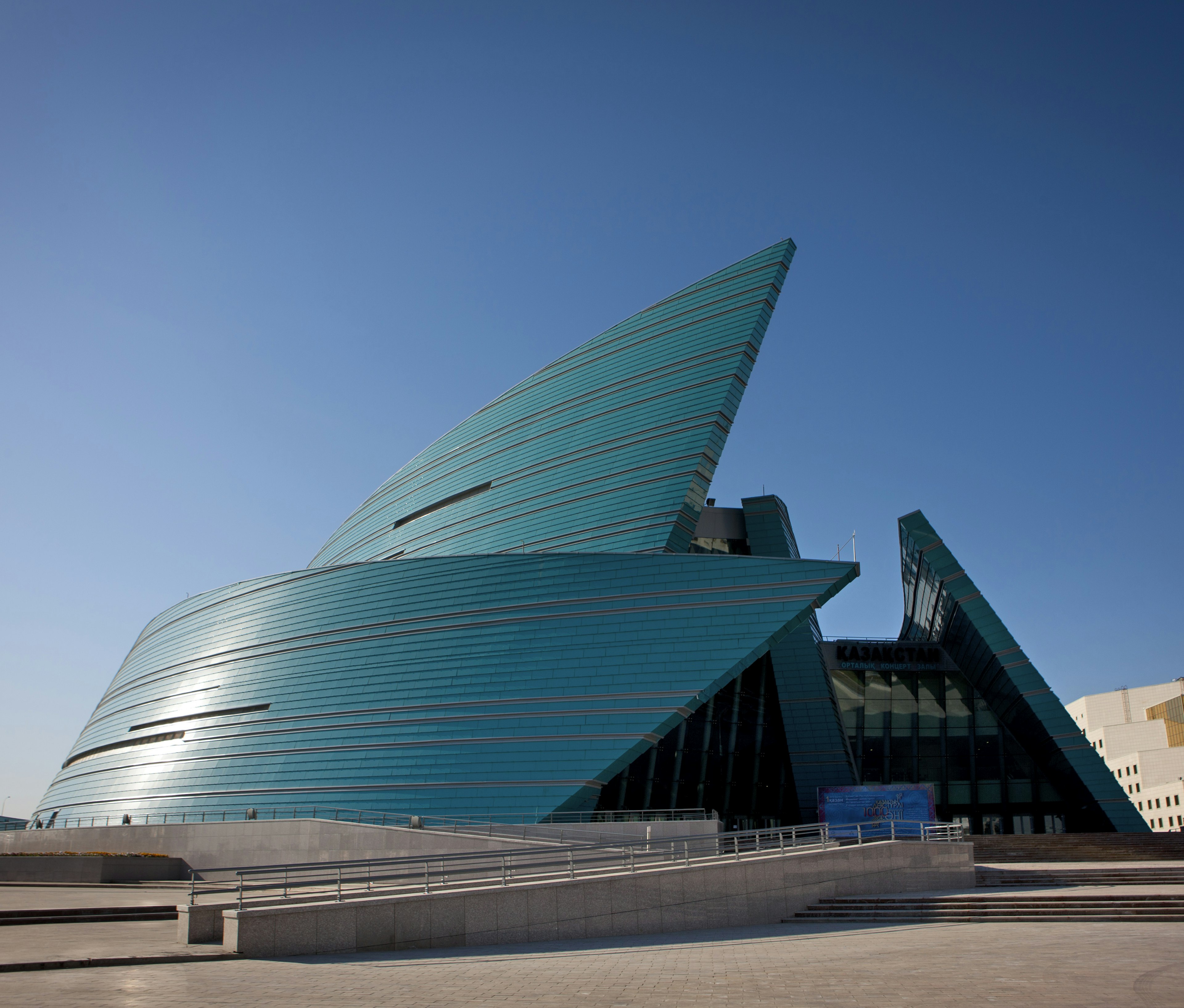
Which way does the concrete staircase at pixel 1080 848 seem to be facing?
toward the camera

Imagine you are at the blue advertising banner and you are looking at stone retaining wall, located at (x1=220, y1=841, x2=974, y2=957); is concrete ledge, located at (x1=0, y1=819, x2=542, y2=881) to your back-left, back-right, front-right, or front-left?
front-right

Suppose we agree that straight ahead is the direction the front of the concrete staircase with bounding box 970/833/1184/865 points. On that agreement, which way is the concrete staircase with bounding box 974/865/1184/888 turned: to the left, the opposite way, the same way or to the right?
the same way

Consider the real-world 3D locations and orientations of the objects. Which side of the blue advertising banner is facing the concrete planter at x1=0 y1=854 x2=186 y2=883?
right

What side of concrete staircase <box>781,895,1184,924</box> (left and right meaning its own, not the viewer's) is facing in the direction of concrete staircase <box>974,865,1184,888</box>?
back

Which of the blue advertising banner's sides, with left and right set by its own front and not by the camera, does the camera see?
front

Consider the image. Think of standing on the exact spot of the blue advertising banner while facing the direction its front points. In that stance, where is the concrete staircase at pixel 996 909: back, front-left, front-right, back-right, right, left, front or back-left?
front

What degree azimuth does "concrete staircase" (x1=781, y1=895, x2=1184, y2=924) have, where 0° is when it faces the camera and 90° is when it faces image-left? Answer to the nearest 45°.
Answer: approximately 0°

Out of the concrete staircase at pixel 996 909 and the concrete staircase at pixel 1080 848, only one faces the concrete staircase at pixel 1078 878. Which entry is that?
the concrete staircase at pixel 1080 848

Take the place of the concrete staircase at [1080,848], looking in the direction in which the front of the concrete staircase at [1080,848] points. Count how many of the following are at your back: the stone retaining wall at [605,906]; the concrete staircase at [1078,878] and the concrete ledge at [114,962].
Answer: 0

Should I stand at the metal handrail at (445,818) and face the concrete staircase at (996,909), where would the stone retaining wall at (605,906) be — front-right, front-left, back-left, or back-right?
front-right

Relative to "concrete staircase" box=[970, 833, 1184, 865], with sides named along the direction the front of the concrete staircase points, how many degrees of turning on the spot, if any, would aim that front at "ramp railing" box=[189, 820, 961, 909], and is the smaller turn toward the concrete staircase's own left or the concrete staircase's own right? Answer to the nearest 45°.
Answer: approximately 45° to the concrete staircase's own right

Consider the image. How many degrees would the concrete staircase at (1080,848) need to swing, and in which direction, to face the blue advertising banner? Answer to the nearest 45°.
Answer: approximately 90° to its right

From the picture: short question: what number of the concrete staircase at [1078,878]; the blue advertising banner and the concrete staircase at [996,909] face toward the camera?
3

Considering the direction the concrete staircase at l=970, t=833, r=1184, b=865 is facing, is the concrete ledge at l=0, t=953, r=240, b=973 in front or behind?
in front
